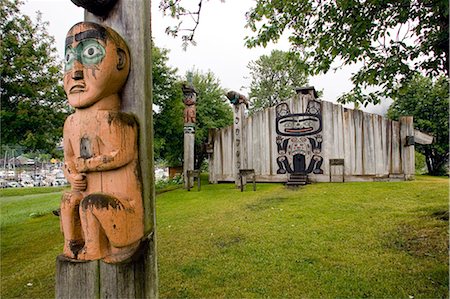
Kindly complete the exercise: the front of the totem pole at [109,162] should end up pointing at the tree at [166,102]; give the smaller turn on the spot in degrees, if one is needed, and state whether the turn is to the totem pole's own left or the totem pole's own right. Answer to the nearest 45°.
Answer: approximately 135° to the totem pole's own right

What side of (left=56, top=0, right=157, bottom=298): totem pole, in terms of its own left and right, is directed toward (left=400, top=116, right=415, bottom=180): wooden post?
back

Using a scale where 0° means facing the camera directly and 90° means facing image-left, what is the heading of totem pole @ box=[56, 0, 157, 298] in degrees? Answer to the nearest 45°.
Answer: approximately 45°

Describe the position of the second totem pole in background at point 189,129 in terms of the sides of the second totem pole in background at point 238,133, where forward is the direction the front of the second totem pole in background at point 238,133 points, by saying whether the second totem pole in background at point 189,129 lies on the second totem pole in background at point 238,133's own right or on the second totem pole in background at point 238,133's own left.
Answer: on the second totem pole in background at point 238,133's own right

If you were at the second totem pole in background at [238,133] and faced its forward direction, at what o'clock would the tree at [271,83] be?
The tree is roughly at 5 o'clock from the second totem pole in background.

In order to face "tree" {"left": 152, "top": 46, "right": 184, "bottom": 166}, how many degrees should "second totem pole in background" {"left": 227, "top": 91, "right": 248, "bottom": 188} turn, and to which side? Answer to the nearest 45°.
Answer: approximately 90° to its right

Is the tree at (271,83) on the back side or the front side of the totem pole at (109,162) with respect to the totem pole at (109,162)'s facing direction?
on the back side

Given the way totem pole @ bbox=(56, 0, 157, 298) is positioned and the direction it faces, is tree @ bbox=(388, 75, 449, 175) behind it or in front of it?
behind

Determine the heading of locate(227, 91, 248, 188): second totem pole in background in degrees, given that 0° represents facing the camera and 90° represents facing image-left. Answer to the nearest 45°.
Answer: approximately 45°

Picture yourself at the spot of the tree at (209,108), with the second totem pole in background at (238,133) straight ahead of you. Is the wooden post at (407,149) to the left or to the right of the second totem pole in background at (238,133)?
left

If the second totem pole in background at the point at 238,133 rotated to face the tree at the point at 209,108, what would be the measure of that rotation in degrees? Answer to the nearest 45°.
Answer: approximately 135° to its right

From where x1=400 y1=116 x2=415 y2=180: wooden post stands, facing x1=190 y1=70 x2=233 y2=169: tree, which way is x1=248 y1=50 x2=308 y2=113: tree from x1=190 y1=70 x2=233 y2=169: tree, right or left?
right
